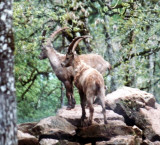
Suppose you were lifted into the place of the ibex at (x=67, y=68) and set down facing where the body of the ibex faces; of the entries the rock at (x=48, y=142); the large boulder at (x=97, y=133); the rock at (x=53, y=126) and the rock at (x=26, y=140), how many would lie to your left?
4

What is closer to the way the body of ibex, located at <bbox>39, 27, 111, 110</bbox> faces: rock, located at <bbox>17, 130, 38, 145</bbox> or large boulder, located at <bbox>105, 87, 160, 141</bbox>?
the rock

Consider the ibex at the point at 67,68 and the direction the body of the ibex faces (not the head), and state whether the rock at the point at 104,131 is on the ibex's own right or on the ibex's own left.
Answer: on the ibex's own left

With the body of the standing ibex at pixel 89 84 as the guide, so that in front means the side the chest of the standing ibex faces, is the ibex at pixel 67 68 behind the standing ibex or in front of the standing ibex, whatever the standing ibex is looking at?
in front

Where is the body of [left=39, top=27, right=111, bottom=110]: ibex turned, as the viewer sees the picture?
to the viewer's left

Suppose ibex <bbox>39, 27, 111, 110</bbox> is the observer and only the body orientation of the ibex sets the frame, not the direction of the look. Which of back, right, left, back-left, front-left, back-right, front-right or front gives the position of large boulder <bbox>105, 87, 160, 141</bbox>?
back-left

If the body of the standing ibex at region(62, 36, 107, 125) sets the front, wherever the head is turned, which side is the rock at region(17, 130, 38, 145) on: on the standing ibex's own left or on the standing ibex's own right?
on the standing ibex's own left

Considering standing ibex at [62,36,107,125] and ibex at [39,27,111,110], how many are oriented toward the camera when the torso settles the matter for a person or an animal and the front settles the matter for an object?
0

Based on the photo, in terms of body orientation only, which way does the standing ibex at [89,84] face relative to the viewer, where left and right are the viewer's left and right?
facing away from the viewer and to the left of the viewer
